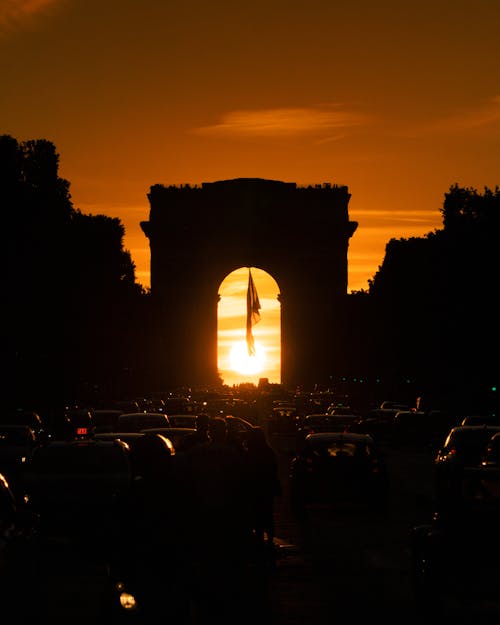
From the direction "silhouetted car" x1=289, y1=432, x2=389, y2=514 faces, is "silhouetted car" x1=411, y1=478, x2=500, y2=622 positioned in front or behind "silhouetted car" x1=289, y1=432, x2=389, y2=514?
behind

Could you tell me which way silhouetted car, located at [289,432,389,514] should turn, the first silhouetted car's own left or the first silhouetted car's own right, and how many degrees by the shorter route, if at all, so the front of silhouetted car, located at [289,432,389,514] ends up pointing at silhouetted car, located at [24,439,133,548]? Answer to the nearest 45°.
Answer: approximately 135° to the first silhouetted car's own left

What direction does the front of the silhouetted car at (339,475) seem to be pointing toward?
away from the camera

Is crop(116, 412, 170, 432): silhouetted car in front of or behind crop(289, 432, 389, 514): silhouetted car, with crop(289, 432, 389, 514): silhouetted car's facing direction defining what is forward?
in front

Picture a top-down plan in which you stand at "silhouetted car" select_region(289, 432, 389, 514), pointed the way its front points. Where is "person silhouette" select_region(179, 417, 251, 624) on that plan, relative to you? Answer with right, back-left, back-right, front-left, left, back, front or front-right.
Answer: back

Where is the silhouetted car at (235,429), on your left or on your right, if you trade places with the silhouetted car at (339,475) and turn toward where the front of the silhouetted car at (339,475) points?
on your left

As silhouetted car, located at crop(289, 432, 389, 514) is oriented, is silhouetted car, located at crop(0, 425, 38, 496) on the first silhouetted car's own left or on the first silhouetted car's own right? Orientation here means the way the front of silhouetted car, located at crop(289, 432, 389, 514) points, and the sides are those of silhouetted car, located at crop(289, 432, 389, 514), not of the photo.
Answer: on the first silhouetted car's own left
